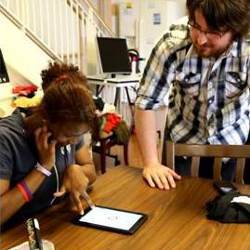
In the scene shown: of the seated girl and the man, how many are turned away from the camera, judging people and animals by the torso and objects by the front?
0

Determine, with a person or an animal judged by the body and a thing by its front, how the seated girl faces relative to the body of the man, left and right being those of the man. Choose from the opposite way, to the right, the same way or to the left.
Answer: to the left

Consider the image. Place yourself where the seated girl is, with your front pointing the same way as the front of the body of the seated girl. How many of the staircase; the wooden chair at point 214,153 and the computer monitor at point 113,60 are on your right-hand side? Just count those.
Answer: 0

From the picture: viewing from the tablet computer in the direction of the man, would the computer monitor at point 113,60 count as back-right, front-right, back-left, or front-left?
front-left

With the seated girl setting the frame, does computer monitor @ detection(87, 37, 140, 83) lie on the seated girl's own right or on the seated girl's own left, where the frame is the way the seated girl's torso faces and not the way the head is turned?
on the seated girl's own left

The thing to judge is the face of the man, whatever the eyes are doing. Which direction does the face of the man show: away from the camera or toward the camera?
toward the camera

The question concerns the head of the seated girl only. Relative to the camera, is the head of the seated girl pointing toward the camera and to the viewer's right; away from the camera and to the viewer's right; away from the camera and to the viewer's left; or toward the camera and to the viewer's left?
toward the camera and to the viewer's right

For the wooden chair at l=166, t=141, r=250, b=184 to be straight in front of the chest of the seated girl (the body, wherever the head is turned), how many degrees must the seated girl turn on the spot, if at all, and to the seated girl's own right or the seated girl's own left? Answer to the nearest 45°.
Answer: approximately 45° to the seated girl's own left

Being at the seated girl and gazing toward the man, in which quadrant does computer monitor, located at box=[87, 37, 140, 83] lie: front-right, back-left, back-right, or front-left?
front-left

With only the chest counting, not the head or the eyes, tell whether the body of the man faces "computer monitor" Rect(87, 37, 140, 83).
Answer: no

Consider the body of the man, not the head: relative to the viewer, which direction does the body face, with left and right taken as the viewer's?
facing the viewer

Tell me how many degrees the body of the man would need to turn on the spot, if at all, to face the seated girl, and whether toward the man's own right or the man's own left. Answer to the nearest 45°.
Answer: approximately 45° to the man's own right

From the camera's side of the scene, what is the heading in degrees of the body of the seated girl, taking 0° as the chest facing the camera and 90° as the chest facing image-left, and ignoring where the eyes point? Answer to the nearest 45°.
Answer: approximately 315°
